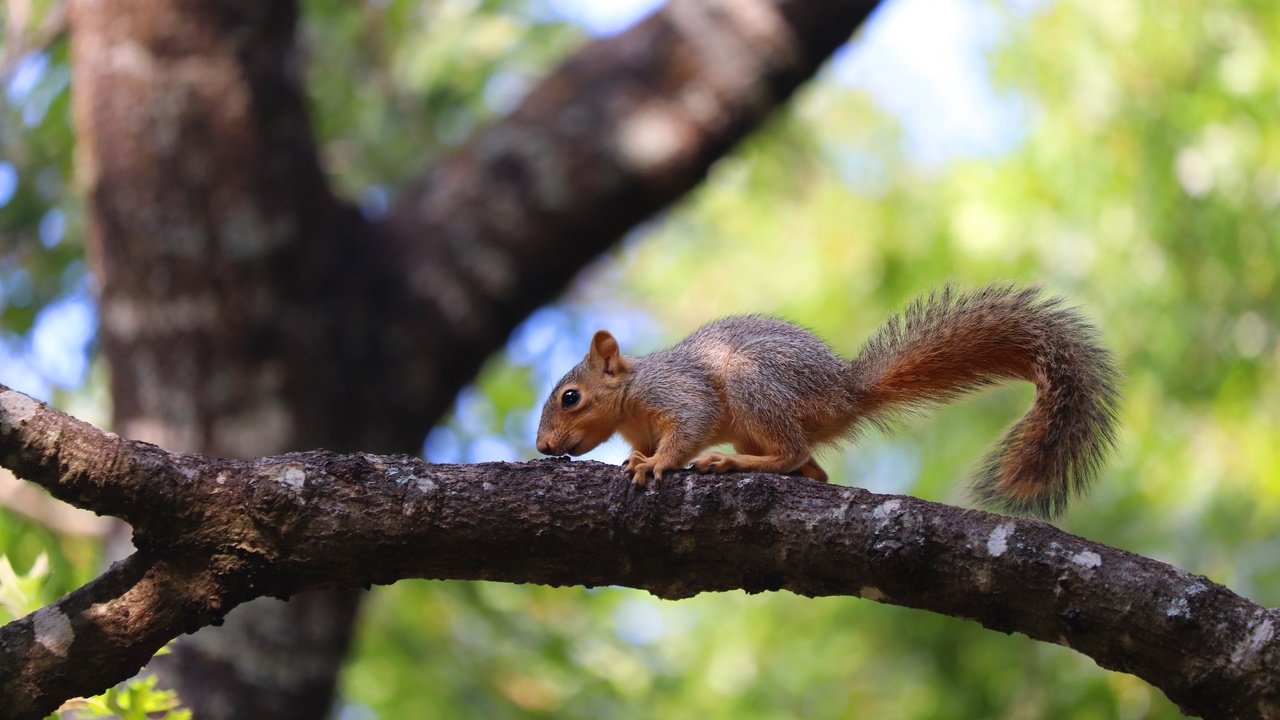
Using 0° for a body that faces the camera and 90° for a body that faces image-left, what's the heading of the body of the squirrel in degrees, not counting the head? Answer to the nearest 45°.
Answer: approximately 90°

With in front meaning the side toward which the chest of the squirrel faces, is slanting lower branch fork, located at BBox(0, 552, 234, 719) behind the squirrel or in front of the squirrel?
in front
